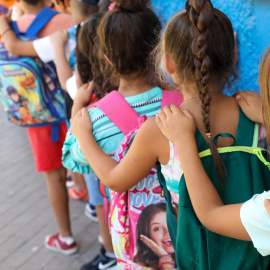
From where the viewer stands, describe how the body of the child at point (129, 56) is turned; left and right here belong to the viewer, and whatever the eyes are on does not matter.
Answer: facing away from the viewer and to the left of the viewer

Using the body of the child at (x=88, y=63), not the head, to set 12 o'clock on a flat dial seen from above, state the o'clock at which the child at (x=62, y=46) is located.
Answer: the child at (x=62, y=46) is roughly at 1 o'clock from the child at (x=88, y=63).

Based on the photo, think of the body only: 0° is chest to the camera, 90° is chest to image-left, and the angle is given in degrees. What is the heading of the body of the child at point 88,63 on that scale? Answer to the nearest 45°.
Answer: approximately 135°

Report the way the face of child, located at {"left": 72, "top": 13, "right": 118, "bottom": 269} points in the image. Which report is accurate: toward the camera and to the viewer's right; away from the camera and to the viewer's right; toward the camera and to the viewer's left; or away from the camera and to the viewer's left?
away from the camera and to the viewer's left

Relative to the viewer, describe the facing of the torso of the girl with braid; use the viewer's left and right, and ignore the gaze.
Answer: facing away from the viewer and to the left of the viewer
